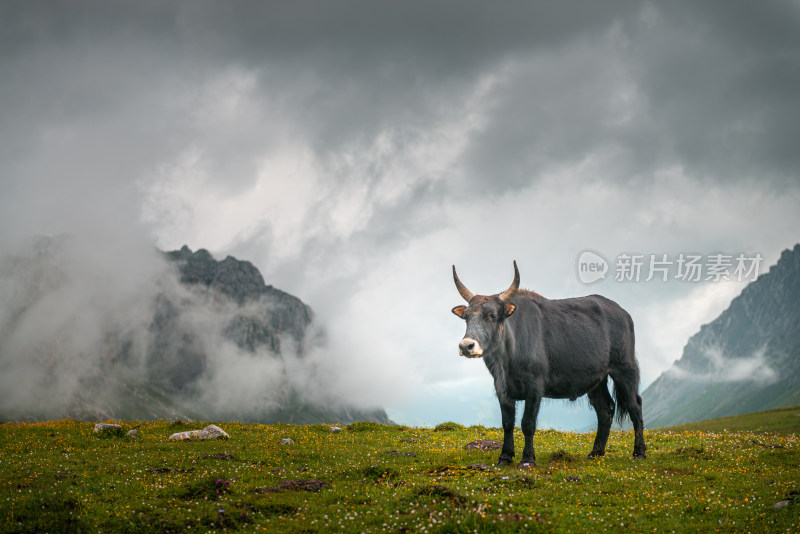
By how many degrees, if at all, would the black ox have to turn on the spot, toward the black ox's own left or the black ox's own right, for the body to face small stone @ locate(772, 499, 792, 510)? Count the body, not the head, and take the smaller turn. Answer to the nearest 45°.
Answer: approximately 90° to the black ox's own left

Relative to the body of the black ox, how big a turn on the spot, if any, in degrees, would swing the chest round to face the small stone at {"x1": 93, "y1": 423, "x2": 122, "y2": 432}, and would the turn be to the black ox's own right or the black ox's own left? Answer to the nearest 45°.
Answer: approximately 45° to the black ox's own right

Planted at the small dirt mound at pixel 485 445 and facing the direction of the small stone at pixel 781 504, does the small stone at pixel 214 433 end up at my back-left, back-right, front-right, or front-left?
back-right

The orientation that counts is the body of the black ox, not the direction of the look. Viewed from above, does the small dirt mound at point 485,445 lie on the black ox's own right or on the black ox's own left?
on the black ox's own right

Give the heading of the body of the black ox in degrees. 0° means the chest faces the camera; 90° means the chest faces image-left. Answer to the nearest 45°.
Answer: approximately 45°

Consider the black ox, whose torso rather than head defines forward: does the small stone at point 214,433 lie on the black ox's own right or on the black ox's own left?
on the black ox's own right
